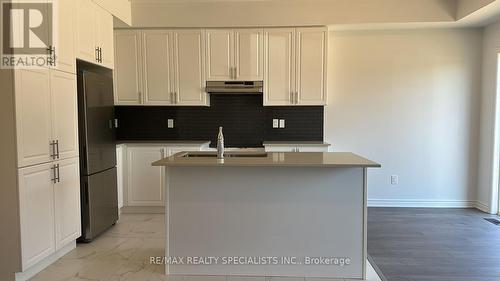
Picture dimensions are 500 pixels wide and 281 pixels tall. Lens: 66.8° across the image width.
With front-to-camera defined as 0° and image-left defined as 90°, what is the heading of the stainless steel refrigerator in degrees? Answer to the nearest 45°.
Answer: approximately 315°

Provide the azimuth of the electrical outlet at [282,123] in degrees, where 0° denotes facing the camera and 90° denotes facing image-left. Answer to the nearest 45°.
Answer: approximately 0°

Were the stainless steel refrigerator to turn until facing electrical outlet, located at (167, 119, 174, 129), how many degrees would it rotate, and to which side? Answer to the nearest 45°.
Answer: approximately 90° to its left

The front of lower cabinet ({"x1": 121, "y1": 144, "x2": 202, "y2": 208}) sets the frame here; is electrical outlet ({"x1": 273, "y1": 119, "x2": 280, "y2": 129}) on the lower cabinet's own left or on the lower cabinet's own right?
on the lower cabinet's own left

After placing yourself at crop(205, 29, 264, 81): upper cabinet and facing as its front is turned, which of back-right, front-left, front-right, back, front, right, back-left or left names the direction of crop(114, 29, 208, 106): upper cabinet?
right

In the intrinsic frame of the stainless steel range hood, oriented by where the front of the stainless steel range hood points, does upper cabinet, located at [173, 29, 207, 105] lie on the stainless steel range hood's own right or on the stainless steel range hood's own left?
on the stainless steel range hood's own right

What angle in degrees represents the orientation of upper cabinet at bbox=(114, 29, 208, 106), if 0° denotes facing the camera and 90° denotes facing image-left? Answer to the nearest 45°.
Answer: approximately 0°

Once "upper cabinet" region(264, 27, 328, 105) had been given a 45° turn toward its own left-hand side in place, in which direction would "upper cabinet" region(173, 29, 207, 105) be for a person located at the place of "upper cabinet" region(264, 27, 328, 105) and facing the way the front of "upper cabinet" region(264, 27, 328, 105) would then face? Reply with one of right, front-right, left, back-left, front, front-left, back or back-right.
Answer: back-right

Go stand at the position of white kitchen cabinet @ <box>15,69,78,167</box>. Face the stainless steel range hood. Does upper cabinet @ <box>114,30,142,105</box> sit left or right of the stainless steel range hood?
left

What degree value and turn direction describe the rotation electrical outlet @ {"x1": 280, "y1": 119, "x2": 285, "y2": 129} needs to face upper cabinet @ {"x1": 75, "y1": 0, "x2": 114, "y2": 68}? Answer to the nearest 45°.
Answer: approximately 45° to its right

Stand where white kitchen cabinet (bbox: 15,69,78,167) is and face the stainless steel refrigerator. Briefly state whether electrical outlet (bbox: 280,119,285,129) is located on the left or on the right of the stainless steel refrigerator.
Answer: right

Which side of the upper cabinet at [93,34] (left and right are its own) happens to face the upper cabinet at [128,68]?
left

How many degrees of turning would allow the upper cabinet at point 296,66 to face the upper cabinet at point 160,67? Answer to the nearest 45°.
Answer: approximately 90° to its right
